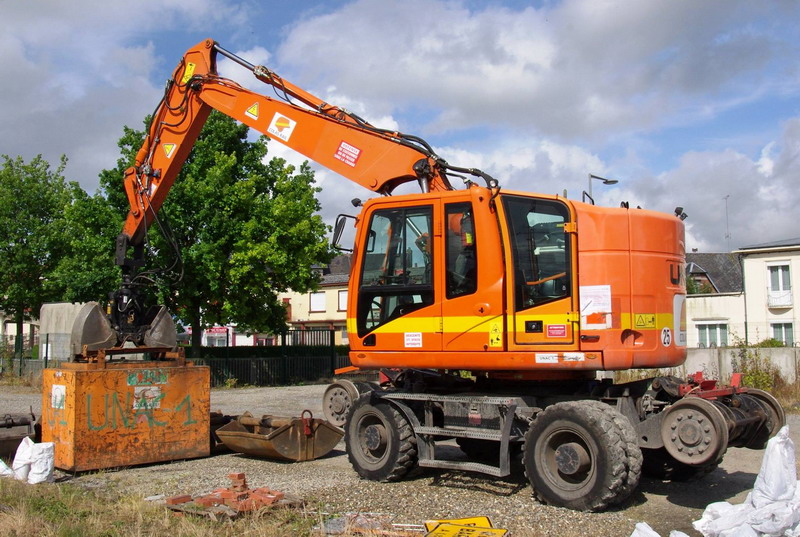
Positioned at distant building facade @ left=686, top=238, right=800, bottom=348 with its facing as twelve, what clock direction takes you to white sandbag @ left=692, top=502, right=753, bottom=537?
The white sandbag is roughly at 12 o'clock from the distant building facade.

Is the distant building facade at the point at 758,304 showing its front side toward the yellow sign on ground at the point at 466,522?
yes

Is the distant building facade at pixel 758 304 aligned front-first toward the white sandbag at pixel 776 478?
yes

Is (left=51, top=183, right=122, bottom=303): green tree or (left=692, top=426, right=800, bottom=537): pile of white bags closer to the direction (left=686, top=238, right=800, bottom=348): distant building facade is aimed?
the pile of white bags

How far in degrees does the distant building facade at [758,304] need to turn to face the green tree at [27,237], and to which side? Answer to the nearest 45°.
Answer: approximately 45° to its right

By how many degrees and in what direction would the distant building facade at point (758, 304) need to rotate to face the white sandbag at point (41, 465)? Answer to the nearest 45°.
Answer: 0° — it already faces it

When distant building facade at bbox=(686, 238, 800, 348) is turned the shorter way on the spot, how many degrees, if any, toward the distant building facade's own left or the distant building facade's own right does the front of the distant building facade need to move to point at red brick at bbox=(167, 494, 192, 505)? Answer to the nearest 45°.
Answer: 0° — it already faces it

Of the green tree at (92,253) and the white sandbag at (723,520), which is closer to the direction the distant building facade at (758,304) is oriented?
the white sandbag

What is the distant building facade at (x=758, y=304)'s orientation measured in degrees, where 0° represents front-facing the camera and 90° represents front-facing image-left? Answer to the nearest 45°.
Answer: approximately 0°

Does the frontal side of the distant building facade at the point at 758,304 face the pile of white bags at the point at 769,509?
yes

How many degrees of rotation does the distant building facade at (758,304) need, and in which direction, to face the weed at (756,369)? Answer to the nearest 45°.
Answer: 0° — it already faces it
